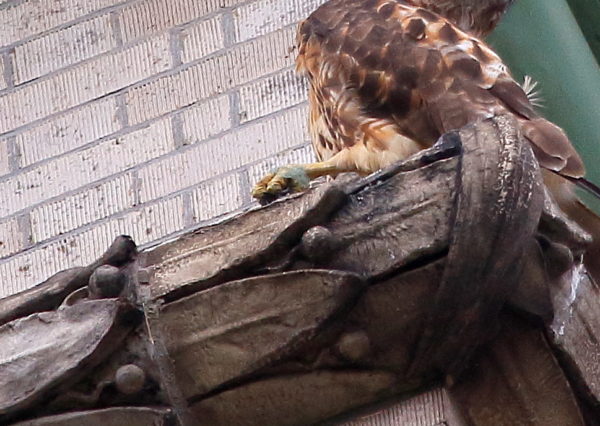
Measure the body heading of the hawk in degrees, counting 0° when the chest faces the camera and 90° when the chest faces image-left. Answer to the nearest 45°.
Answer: approximately 90°
